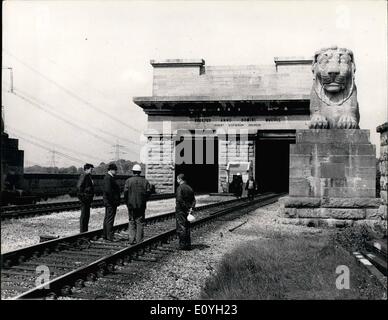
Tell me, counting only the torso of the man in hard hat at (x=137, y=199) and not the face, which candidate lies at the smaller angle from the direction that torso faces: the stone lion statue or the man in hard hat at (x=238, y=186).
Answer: the man in hard hat

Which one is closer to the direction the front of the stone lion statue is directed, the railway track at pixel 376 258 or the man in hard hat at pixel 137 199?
the railway track

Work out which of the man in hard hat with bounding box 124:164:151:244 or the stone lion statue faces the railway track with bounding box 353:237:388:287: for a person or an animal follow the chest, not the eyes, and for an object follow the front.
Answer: the stone lion statue

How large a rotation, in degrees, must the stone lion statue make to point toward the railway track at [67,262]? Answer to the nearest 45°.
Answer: approximately 45° to its right

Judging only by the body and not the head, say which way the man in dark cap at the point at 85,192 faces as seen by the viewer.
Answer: to the viewer's right

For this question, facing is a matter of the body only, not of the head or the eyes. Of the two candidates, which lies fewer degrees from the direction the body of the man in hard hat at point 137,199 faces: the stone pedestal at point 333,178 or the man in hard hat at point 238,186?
the man in hard hat

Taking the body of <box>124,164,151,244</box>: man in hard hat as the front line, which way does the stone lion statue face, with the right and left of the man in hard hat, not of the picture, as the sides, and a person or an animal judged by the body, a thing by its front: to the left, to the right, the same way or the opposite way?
the opposite way

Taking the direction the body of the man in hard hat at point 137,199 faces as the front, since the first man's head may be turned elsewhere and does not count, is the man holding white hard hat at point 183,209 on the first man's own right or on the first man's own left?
on the first man's own right

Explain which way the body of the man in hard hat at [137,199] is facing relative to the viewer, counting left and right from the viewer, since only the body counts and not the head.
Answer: facing away from the viewer
